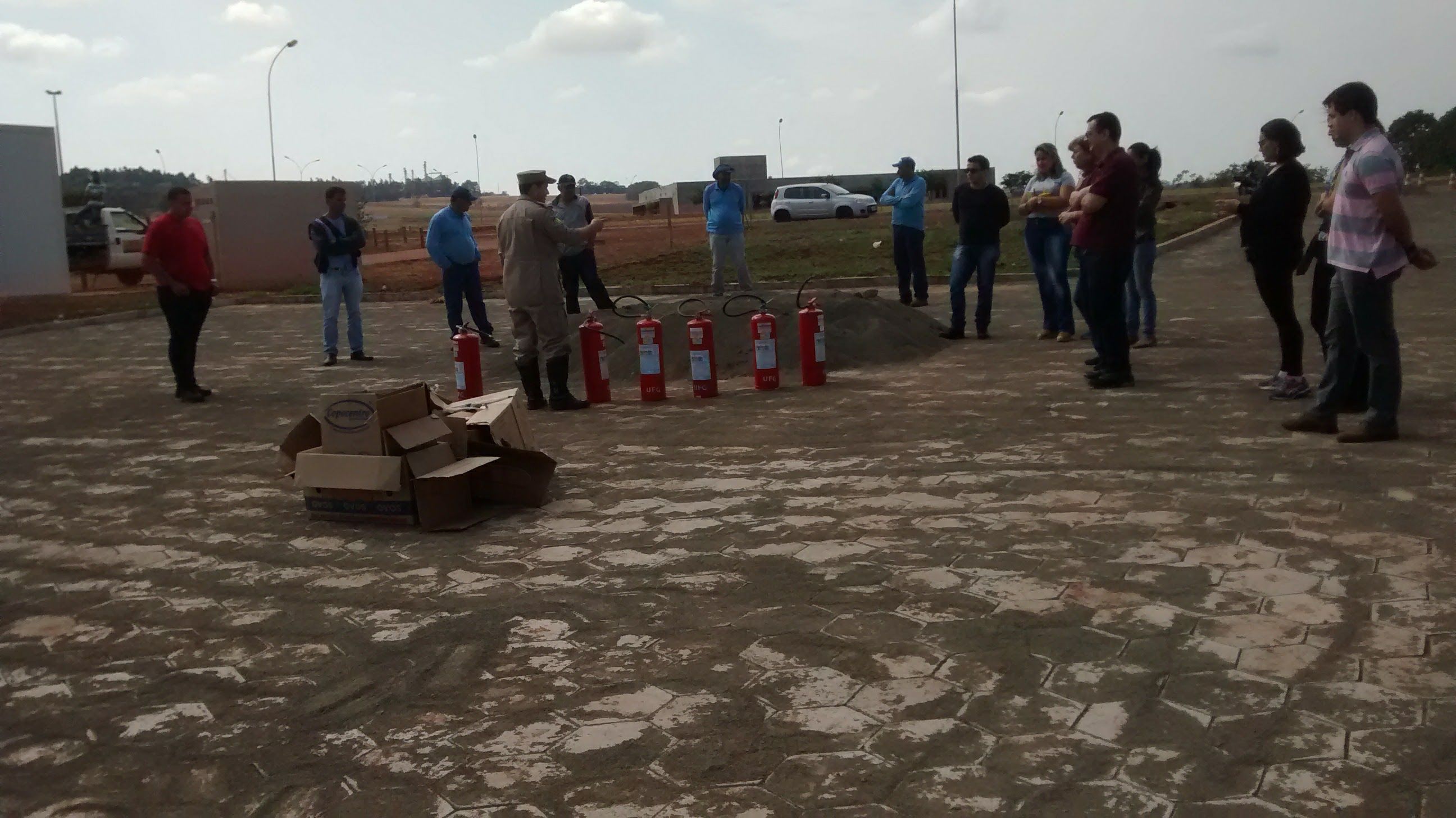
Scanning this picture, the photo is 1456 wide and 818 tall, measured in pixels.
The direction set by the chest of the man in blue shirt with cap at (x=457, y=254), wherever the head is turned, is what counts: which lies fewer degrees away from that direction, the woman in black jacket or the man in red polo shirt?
the woman in black jacket

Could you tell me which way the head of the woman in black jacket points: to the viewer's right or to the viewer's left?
to the viewer's left

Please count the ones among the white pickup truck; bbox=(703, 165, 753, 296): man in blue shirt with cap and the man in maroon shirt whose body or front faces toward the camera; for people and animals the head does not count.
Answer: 1

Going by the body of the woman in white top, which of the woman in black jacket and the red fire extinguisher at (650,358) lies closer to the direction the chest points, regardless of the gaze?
the red fire extinguisher

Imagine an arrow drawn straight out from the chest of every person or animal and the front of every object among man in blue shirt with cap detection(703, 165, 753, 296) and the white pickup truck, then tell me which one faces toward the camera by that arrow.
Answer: the man in blue shirt with cap

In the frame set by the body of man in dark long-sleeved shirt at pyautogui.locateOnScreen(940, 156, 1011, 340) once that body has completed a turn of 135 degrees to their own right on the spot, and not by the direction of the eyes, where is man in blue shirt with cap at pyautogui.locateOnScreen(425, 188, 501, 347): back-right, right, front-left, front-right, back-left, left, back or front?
left

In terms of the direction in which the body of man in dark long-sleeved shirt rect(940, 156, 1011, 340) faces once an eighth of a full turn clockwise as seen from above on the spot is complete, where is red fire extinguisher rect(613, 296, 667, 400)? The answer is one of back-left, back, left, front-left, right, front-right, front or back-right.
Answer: front-left

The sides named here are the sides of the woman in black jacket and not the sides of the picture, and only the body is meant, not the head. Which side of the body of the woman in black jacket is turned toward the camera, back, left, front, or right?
left

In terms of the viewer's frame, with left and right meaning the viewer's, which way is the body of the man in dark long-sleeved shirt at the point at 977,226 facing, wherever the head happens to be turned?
facing the viewer and to the left of the viewer

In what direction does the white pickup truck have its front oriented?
to the viewer's right

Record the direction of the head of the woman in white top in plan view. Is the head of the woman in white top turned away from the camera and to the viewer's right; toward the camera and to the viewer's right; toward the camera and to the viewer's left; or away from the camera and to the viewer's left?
toward the camera and to the viewer's left

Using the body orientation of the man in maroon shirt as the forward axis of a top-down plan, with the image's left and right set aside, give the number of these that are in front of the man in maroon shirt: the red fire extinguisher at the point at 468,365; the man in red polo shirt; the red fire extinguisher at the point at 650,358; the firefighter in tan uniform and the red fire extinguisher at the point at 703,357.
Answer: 5

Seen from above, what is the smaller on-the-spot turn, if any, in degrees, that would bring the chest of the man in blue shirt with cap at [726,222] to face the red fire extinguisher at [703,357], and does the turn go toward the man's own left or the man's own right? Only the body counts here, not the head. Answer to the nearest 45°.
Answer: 0° — they already face it

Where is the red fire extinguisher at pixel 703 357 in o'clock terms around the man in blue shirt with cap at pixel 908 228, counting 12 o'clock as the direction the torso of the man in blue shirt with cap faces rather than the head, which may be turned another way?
The red fire extinguisher is roughly at 11 o'clock from the man in blue shirt with cap.

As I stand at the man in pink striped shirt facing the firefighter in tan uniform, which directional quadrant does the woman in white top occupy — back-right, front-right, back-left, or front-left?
front-right

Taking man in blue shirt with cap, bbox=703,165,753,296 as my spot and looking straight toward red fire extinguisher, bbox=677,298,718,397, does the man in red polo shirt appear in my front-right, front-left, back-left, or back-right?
front-right

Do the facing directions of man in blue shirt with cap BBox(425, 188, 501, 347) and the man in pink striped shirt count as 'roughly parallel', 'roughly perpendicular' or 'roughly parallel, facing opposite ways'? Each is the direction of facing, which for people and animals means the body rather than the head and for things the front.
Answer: roughly parallel, facing opposite ways
